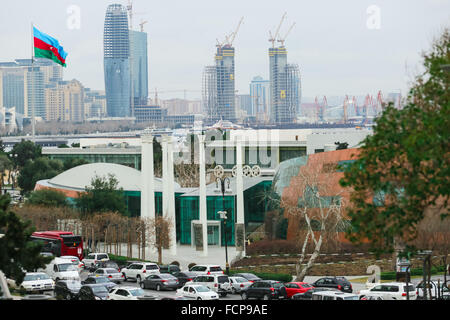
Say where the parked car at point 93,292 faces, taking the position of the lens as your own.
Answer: facing the viewer and to the right of the viewer

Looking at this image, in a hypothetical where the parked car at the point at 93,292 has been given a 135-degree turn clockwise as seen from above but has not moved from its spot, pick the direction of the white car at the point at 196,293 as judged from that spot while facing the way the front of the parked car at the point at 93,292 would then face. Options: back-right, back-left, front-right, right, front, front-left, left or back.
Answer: back

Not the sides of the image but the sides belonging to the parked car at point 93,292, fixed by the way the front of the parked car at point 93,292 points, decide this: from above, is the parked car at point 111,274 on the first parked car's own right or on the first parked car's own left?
on the first parked car's own left

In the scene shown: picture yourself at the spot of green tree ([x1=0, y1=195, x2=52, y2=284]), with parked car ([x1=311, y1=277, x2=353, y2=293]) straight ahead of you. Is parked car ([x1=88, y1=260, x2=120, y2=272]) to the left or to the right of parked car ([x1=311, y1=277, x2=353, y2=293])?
left

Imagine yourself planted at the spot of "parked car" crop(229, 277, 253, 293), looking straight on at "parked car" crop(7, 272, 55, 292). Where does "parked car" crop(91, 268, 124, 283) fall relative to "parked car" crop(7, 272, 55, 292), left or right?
right

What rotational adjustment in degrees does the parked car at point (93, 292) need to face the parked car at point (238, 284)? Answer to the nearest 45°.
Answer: approximately 90° to its left

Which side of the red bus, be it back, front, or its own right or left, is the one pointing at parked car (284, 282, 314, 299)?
front

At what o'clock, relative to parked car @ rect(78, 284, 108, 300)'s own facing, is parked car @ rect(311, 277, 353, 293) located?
parked car @ rect(311, 277, 353, 293) is roughly at 10 o'clock from parked car @ rect(78, 284, 108, 300).

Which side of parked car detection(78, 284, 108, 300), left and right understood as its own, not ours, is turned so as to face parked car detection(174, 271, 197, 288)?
left

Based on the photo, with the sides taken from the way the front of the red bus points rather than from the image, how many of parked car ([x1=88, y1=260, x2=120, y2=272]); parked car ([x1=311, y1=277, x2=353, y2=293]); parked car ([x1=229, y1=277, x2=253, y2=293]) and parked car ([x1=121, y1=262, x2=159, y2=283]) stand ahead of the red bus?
4
